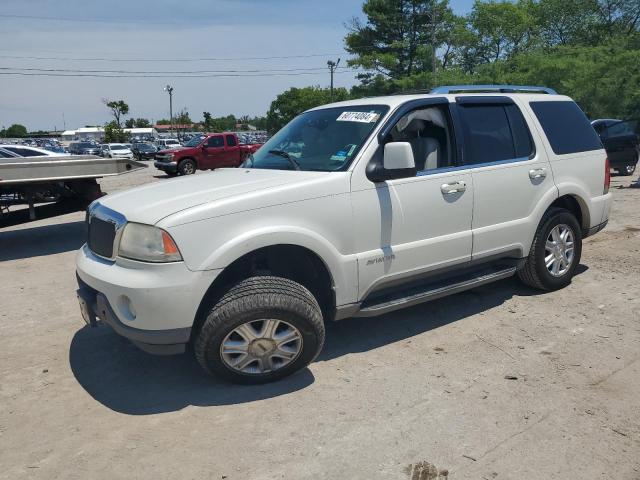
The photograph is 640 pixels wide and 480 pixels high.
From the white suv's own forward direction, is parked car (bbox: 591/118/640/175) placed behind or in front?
behind

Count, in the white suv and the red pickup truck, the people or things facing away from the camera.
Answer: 0

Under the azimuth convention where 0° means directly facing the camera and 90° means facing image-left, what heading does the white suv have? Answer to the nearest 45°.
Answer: approximately 45°

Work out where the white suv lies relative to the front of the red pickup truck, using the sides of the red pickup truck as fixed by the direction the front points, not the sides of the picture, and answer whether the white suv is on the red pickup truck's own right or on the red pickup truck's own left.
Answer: on the red pickup truck's own left

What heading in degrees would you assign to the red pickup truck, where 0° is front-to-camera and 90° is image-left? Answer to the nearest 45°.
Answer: approximately 45°

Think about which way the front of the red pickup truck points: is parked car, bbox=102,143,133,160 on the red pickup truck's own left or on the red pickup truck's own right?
on the red pickup truck's own right

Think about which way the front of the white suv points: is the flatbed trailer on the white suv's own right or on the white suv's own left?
on the white suv's own right

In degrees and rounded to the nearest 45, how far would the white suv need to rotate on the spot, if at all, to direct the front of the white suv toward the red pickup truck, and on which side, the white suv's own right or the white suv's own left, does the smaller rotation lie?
approximately 135° to the white suv's own right
